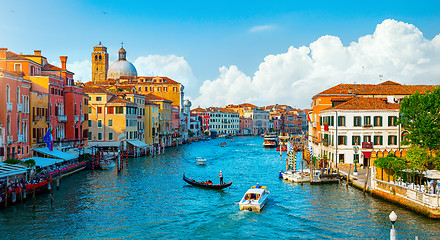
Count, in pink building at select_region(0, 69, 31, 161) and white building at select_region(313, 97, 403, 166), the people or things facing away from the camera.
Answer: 0

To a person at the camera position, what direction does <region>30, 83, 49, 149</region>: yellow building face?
facing the viewer and to the right of the viewer

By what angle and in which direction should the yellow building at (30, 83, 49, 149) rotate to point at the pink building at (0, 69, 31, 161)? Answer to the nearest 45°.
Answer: approximately 45° to its right

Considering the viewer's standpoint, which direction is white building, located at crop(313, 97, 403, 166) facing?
facing the viewer

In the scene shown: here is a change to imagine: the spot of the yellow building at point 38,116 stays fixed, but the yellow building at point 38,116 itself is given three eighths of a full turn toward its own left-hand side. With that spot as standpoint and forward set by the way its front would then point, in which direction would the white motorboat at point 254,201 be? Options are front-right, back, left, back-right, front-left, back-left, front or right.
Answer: back-right

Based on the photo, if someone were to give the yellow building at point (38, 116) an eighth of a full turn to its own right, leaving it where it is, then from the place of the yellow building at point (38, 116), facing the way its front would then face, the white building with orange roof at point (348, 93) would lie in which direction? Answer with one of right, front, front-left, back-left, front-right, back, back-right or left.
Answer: left

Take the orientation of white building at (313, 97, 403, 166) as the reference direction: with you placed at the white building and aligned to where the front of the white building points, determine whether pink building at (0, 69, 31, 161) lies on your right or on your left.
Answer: on your right

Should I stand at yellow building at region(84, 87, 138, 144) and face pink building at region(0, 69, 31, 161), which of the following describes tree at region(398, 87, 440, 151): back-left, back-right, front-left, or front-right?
front-left

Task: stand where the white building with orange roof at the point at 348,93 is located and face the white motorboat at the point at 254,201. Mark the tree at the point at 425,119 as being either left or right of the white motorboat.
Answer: left

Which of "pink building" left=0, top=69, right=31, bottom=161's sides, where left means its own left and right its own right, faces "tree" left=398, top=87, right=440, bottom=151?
front

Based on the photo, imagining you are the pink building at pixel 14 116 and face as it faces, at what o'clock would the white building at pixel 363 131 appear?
The white building is roughly at 11 o'clock from the pink building.
